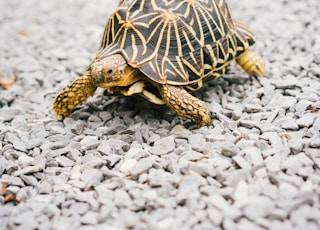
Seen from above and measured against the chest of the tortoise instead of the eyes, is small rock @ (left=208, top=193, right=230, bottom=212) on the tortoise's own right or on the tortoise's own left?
on the tortoise's own left

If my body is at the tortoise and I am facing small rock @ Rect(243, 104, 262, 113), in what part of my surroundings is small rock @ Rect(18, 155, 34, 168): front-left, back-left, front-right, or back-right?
back-right

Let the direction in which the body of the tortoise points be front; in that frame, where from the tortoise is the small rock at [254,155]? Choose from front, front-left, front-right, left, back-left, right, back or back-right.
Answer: left

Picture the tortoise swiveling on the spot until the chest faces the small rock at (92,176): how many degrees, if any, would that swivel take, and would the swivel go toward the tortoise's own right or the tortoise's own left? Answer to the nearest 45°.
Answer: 0° — it already faces it

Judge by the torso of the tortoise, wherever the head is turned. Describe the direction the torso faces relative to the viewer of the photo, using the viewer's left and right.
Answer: facing the viewer and to the left of the viewer

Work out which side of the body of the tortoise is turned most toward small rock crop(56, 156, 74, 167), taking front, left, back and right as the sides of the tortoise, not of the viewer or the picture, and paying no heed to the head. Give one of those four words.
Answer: front

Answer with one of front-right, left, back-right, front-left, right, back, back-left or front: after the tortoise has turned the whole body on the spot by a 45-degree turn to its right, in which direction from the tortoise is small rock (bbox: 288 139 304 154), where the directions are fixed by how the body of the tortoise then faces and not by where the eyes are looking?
back-left
